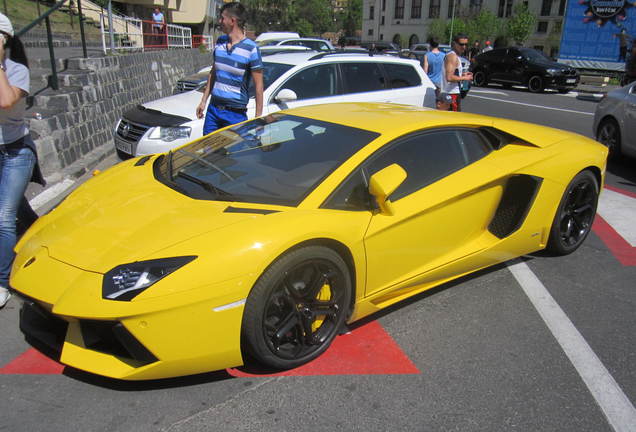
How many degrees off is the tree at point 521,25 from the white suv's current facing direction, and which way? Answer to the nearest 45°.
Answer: approximately 180°

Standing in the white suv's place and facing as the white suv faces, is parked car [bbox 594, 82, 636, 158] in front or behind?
behind

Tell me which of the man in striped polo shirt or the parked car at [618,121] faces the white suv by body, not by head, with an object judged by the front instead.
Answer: the parked car

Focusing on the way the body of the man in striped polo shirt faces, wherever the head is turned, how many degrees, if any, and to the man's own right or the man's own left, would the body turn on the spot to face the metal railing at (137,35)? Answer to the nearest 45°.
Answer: approximately 135° to the man's own right

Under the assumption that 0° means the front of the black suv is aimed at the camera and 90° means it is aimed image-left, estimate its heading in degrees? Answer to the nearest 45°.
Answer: approximately 315°

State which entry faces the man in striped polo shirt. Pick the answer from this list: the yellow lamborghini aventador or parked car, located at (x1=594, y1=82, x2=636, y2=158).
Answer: the parked car
